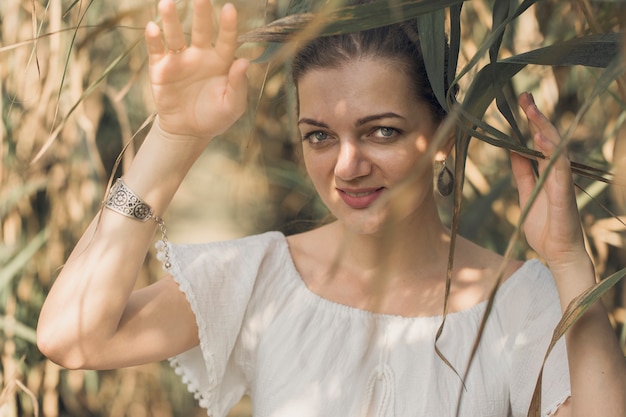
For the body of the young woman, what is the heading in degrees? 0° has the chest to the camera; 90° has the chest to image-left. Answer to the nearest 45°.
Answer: approximately 0°
